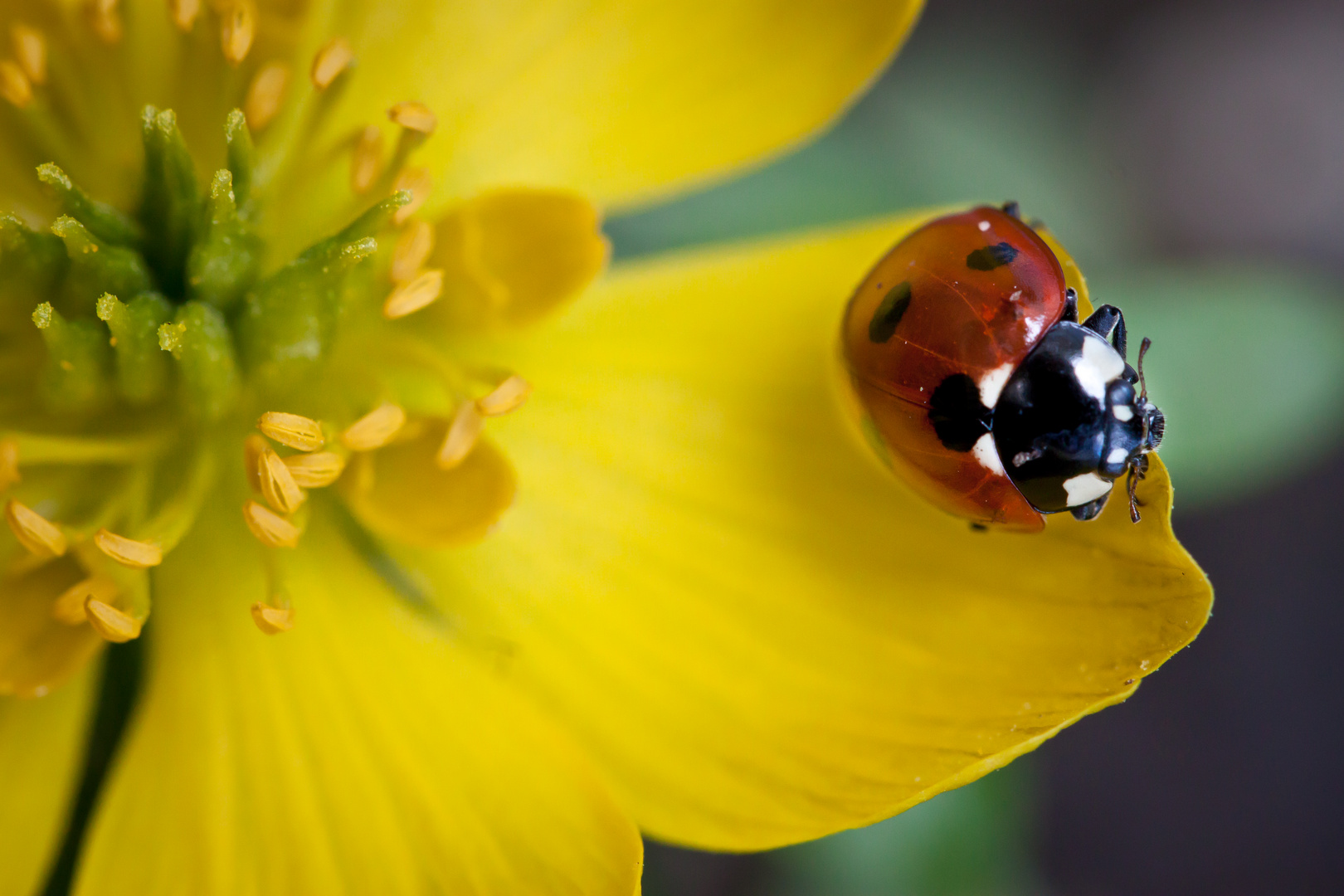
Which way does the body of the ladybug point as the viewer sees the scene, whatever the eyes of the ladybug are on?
to the viewer's right
